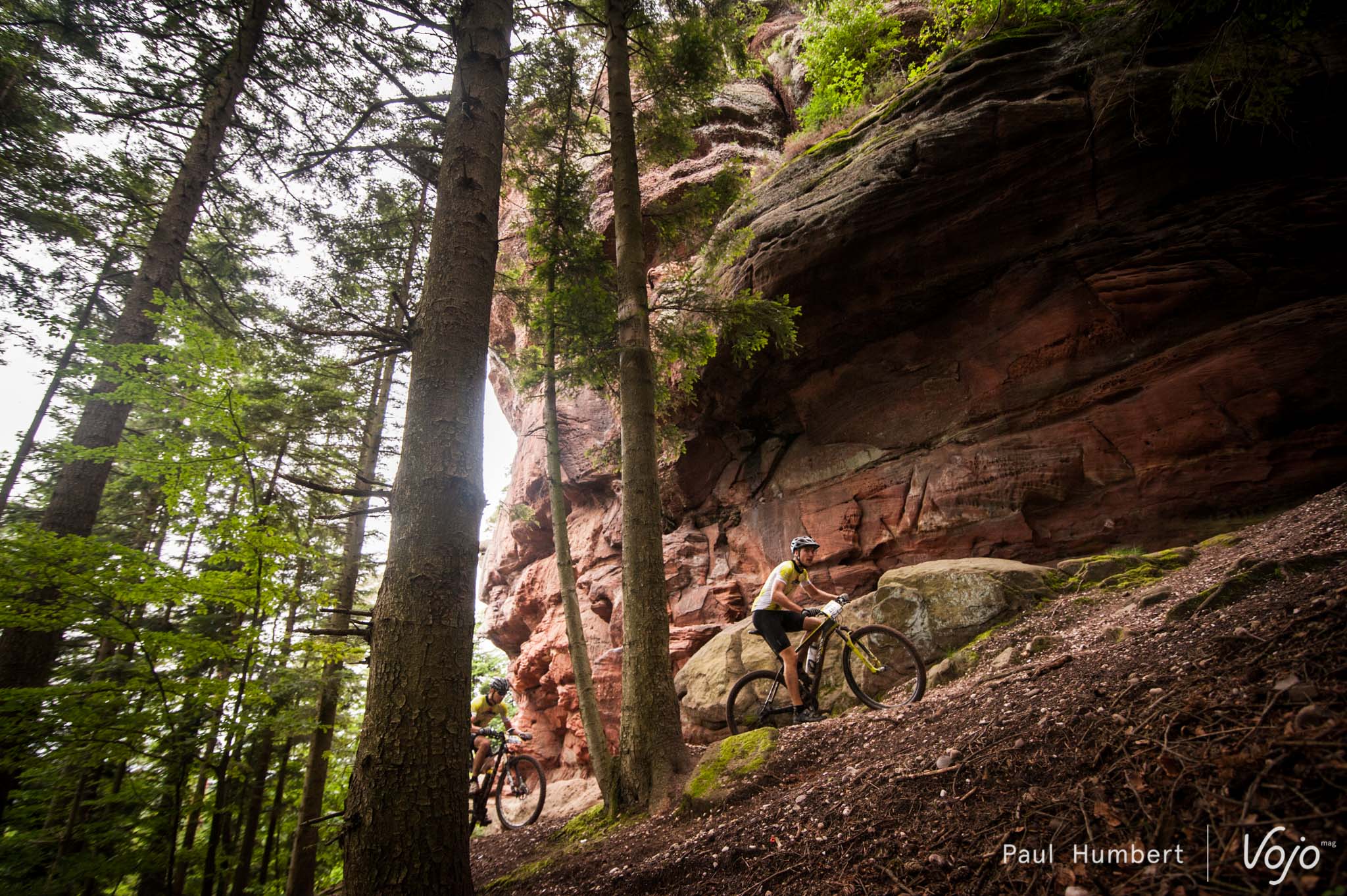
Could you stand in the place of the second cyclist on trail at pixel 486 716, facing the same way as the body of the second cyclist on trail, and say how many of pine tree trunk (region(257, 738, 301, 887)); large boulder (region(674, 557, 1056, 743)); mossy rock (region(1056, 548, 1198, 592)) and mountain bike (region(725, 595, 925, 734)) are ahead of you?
3

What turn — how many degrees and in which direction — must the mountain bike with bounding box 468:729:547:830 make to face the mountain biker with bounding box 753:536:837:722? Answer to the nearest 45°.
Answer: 0° — it already faces them

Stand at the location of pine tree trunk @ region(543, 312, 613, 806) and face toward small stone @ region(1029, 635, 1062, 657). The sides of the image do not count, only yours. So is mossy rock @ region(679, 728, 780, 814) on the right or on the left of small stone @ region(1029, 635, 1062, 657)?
right

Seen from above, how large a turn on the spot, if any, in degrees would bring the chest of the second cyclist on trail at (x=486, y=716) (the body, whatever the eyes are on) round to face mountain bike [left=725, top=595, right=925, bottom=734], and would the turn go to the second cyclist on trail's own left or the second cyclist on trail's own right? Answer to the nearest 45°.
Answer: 0° — they already face it

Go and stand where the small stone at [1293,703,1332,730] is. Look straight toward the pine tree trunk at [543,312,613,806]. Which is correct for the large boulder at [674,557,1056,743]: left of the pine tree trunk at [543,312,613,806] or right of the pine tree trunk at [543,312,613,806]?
right

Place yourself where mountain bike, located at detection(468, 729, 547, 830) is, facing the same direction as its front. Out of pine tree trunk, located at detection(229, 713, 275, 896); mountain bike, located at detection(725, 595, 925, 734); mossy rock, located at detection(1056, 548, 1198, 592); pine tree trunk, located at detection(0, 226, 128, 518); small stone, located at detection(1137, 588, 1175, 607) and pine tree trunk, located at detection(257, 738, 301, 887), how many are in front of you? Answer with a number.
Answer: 3

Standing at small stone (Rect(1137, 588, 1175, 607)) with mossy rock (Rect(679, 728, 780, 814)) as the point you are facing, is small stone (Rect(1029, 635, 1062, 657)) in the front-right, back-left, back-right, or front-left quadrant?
front-right

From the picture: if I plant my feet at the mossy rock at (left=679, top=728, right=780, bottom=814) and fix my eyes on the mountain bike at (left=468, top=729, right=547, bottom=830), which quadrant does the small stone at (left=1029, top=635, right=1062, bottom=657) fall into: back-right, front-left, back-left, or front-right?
back-right

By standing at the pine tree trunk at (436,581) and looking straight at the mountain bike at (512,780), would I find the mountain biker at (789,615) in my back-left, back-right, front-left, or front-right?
front-right

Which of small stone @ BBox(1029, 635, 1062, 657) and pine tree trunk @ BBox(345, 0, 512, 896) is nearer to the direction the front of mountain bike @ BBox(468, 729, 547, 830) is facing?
the small stone

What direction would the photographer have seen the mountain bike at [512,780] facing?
facing the viewer and to the right of the viewer

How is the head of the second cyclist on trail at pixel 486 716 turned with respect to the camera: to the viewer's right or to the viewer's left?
to the viewer's right

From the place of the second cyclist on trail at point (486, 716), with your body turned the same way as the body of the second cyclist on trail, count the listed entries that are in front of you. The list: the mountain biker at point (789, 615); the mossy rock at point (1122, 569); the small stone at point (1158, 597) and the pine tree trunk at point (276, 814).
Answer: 3

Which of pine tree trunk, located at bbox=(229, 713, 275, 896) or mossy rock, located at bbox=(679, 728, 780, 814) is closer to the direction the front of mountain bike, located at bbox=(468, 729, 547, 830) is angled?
the mossy rock

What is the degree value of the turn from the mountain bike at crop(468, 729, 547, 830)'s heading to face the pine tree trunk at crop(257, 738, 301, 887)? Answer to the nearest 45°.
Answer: approximately 180°

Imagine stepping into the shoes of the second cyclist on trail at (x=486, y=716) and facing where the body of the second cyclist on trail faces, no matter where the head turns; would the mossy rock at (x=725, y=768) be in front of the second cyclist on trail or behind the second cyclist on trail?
in front
